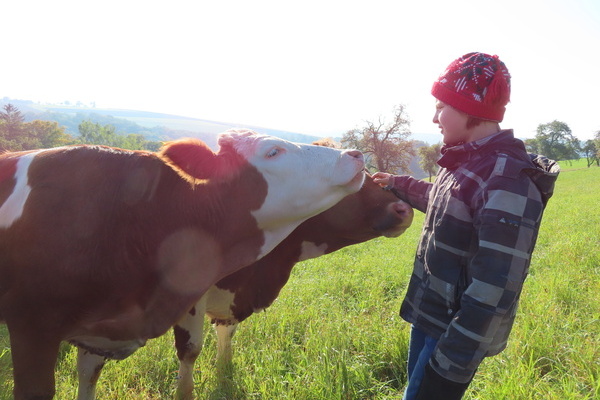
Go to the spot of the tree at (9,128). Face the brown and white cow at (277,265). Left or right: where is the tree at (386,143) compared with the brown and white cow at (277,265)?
left

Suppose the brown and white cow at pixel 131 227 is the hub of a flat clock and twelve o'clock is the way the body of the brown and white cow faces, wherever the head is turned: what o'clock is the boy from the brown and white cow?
The boy is roughly at 1 o'clock from the brown and white cow.

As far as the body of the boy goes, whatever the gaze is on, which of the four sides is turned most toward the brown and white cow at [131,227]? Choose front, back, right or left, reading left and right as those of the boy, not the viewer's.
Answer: front

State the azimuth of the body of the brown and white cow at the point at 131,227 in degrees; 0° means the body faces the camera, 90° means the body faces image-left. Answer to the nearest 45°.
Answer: approximately 270°

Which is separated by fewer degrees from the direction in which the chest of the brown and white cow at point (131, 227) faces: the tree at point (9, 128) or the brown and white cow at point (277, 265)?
the brown and white cow

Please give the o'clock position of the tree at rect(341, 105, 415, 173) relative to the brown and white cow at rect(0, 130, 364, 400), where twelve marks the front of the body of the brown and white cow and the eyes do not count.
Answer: The tree is roughly at 10 o'clock from the brown and white cow.

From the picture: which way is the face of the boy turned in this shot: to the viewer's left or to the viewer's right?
to the viewer's left

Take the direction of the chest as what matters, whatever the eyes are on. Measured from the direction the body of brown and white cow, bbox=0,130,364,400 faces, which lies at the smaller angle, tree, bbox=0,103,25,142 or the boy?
the boy

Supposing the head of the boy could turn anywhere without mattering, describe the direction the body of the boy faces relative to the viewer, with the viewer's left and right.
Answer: facing to the left of the viewer

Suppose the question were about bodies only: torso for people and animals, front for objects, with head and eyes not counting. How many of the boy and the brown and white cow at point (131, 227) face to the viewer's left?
1

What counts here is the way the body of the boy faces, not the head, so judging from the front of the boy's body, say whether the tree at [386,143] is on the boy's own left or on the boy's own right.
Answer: on the boy's own right

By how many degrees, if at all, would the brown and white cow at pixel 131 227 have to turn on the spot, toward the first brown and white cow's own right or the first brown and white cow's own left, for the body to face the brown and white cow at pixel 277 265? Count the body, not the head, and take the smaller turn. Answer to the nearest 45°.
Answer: approximately 45° to the first brown and white cow's own left
